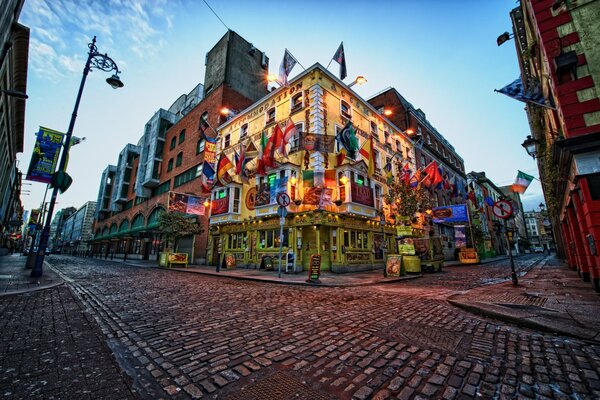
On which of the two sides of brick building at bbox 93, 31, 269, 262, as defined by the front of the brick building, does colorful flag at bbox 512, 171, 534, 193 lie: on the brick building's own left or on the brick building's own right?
on the brick building's own left

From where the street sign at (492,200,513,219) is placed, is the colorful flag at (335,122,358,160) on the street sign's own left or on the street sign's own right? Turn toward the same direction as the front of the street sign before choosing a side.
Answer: on the street sign's own right

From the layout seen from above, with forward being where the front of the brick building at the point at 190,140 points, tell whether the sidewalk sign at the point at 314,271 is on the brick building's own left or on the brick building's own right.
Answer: on the brick building's own left

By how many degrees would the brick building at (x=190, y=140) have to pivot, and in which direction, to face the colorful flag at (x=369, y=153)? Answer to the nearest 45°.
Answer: approximately 90° to its left

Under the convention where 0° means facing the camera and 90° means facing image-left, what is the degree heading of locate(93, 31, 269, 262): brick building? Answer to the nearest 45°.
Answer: approximately 45°

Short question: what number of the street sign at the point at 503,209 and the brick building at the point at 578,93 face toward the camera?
1

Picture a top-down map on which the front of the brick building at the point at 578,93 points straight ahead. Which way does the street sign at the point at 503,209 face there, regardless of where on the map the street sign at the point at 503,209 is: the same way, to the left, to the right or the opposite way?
to the left

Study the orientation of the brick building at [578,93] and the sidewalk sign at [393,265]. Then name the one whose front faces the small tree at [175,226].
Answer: the brick building

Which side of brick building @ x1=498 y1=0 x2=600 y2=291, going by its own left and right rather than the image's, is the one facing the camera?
left

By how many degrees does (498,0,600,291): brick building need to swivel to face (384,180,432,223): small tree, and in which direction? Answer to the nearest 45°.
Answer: approximately 45° to its right

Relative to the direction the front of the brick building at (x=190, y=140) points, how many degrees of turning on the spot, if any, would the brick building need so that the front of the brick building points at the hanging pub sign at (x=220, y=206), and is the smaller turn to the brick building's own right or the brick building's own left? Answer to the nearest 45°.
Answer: approximately 45° to the brick building's own left
